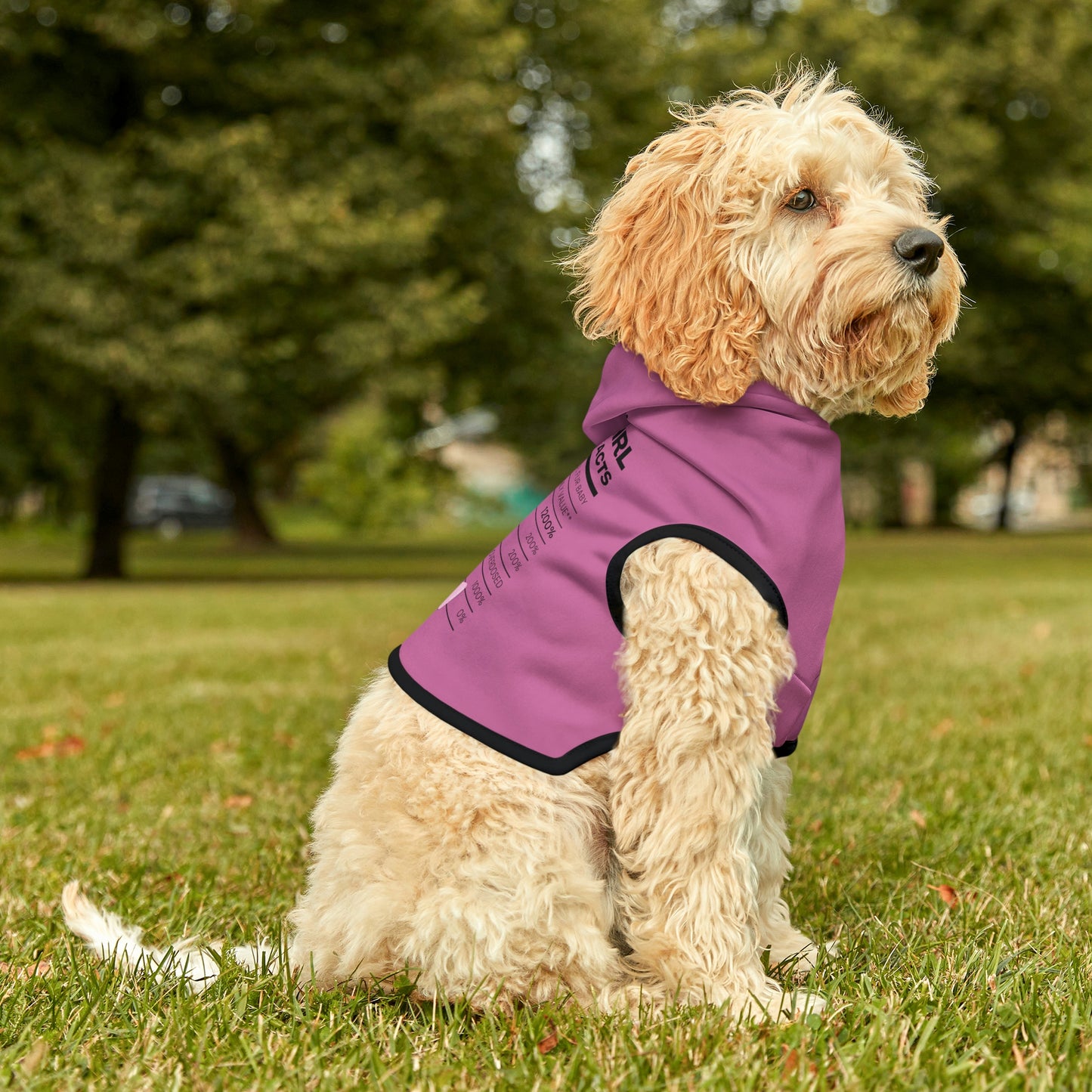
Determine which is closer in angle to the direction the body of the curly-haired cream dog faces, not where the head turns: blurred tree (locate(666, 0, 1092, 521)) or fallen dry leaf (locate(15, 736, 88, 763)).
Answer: the blurred tree

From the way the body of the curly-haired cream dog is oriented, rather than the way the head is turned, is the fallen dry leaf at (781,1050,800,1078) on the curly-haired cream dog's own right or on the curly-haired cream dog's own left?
on the curly-haired cream dog's own right

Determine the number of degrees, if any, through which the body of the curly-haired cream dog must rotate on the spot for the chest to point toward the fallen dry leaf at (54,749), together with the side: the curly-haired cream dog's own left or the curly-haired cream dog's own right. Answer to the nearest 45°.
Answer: approximately 135° to the curly-haired cream dog's own left

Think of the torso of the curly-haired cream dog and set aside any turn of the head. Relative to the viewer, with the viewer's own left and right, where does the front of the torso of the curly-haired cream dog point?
facing to the right of the viewer

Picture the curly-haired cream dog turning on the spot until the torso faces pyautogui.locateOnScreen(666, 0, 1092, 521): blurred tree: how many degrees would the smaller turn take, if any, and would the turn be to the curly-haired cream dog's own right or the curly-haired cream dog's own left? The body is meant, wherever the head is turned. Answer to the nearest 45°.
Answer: approximately 90° to the curly-haired cream dog's own left

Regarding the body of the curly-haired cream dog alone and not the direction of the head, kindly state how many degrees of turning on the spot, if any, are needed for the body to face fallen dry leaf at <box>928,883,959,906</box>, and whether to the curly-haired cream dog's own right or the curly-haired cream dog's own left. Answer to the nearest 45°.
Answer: approximately 45° to the curly-haired cream dog's own left

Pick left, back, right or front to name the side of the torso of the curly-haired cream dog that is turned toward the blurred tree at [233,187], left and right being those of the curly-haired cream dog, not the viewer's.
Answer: left

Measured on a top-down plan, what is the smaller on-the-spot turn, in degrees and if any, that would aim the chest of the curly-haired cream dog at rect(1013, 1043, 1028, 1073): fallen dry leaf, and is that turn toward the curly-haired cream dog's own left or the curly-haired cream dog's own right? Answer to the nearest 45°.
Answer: approximately 45° to the curly-haired cream dog's own right
